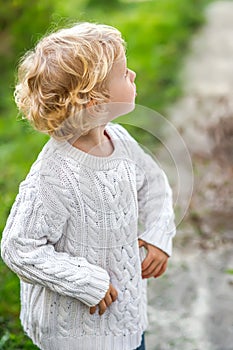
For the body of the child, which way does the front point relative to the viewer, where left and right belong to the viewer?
facing the viewer and to the right of the viewer

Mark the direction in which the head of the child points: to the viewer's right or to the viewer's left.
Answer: to the viewer's right
